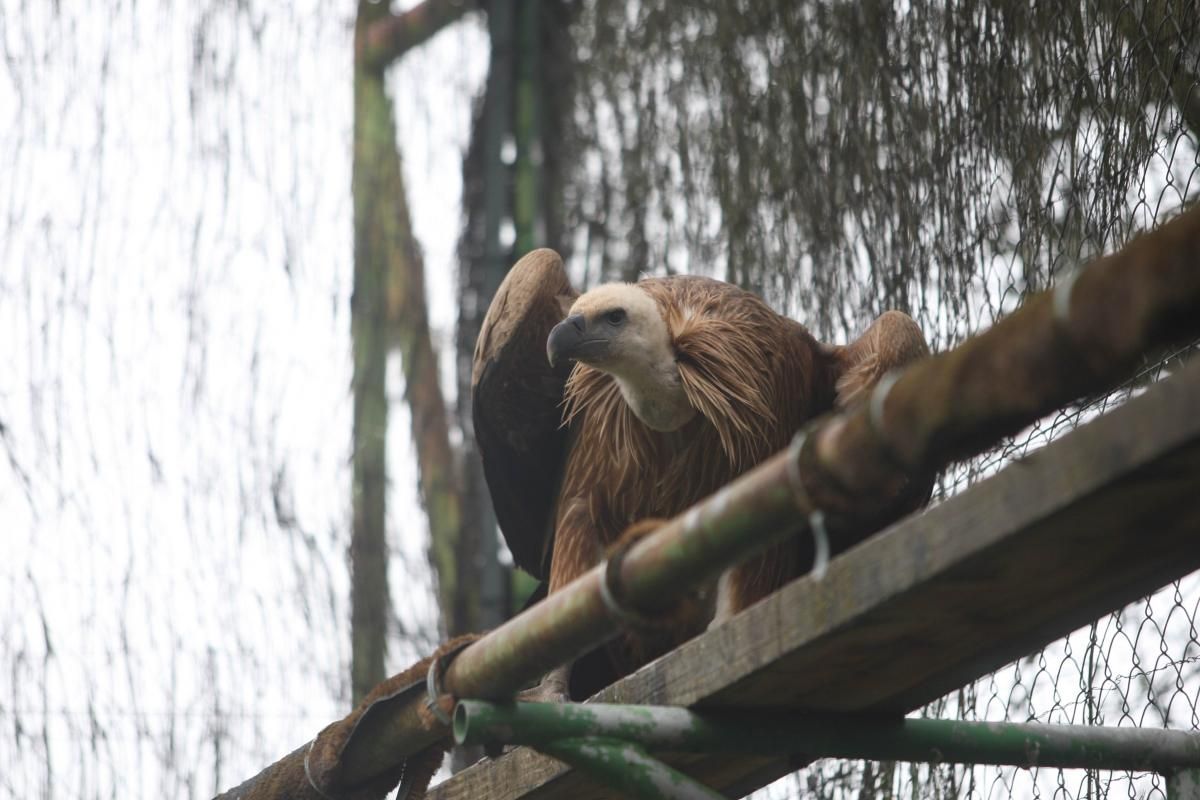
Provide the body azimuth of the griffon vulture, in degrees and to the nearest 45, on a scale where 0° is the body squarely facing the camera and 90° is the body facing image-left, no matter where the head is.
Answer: approximately 45°

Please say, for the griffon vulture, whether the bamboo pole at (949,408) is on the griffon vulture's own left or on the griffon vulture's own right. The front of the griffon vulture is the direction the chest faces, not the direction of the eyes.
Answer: on the griffon vulture's own left
